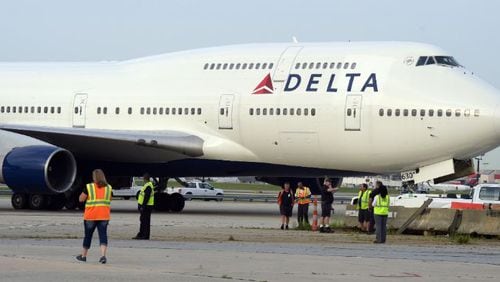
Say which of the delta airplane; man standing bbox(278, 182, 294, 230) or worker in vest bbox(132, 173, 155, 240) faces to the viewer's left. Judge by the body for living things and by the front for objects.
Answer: the worker in vest

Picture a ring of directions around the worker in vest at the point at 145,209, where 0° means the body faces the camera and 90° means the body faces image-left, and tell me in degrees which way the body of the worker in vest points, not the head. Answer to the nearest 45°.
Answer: approximately 90°

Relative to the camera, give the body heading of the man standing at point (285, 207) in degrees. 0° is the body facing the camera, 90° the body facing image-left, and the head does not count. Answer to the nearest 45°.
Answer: approximately 0°

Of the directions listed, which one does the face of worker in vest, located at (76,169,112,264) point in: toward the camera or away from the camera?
away from the camera

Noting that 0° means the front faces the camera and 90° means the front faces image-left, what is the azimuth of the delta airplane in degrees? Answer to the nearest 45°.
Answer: approximately 315°

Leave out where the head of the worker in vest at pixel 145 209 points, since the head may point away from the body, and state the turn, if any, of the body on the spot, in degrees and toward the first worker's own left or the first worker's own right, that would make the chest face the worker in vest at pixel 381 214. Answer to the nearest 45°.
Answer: approximately 180°
